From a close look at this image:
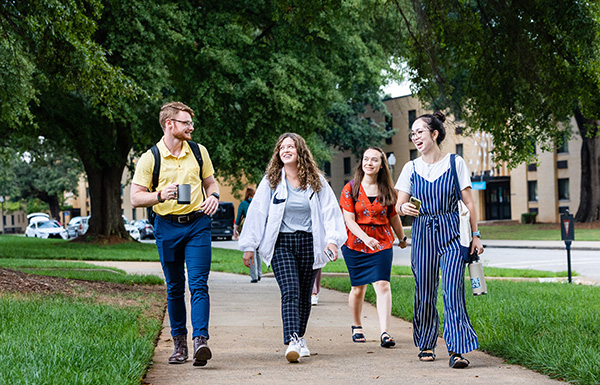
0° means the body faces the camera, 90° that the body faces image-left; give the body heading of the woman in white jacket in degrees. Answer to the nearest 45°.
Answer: approximately 0°

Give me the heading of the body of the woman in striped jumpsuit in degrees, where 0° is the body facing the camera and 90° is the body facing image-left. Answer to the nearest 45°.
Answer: approximately 0°

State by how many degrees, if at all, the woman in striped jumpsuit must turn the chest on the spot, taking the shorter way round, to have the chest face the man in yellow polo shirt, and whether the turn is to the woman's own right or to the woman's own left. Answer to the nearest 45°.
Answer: approximately 90° to the woman's own right

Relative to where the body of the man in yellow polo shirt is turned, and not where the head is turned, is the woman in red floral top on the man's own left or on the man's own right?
on the man's own left

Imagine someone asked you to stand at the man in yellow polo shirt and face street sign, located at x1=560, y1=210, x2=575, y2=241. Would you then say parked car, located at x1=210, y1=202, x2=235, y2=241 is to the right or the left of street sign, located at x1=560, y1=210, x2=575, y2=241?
left

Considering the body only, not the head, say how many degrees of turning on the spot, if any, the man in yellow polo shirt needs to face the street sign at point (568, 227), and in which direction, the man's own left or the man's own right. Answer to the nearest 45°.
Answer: approximately 135° to the man's own left

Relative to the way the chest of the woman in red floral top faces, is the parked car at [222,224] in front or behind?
behind

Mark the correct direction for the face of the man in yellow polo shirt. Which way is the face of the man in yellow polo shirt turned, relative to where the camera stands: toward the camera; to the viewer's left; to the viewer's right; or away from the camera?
to the viewer's right

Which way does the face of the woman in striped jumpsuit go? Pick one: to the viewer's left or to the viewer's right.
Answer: to the viewer's left
